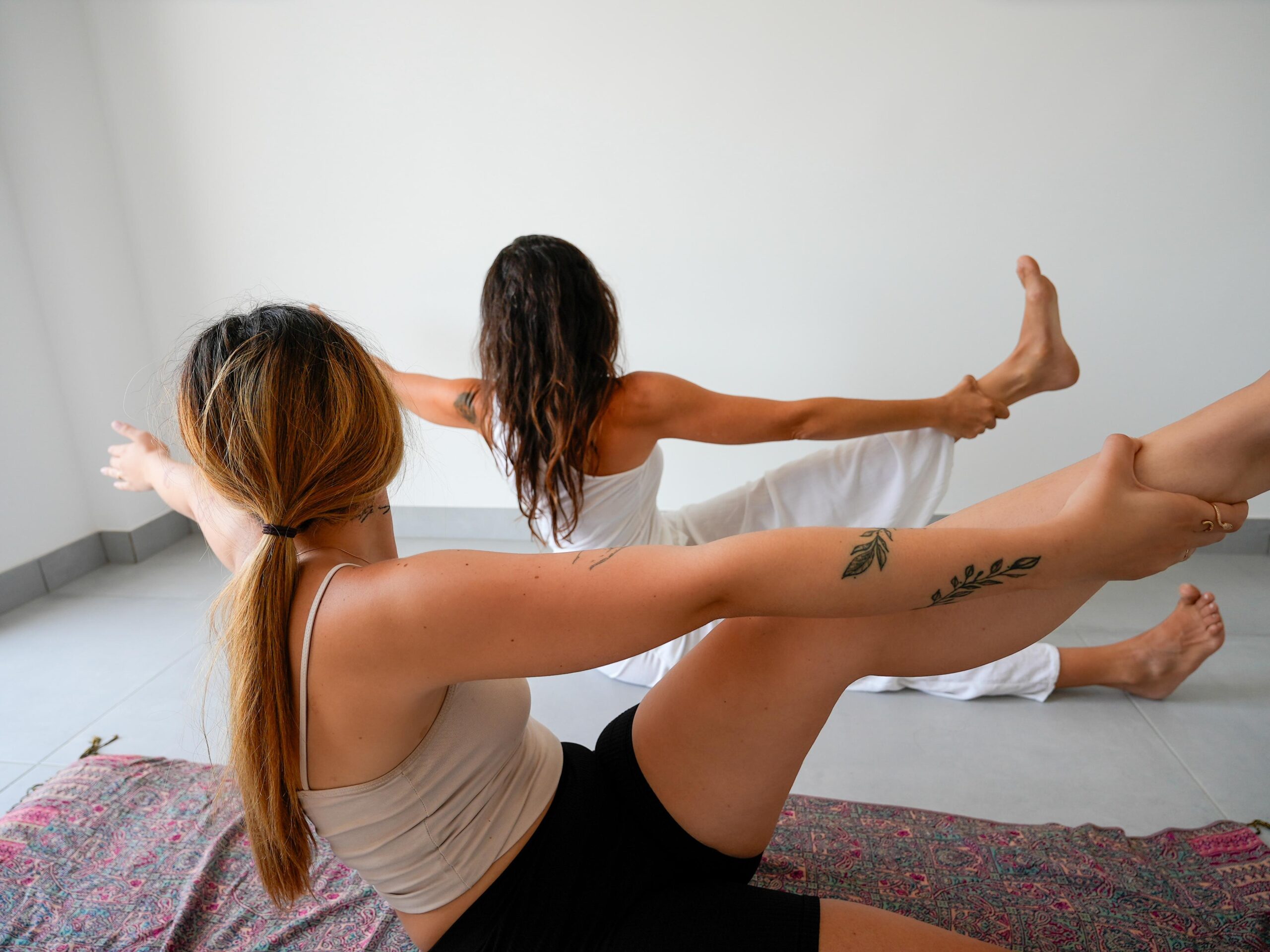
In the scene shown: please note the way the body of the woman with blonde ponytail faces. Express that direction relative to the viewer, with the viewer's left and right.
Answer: facing away from the viewer and to the right of the viewer

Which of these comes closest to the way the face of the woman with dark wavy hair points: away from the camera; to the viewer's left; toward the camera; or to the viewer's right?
away from the camera

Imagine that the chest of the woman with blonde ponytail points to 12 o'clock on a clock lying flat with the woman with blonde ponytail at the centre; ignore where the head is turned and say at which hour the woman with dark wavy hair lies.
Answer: The woman with dark wavy hair is roughly at 11 o'clock from the woman with blonde ponytail.
